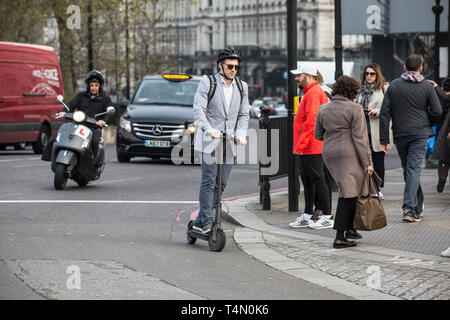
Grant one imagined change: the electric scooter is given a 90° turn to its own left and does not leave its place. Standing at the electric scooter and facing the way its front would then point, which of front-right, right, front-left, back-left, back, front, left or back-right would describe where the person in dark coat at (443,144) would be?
front

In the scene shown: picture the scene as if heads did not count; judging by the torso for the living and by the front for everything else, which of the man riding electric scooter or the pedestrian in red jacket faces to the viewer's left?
the pedestrian in red jacket

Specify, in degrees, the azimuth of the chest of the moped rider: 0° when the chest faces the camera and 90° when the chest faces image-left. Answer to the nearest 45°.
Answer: approximately 45°

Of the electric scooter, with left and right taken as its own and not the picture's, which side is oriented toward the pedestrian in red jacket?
left

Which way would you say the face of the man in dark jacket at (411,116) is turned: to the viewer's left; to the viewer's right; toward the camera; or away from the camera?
away from the camera

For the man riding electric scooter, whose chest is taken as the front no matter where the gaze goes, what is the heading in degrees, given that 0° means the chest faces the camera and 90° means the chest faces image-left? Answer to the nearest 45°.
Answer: approximately 315°

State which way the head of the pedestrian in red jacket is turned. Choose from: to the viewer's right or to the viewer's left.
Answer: to the viewer's left

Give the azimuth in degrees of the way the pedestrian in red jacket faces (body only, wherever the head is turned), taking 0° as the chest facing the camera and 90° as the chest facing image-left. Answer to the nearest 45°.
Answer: approximately 90°

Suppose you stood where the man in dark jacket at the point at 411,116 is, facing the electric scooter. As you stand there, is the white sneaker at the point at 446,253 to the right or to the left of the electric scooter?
left
